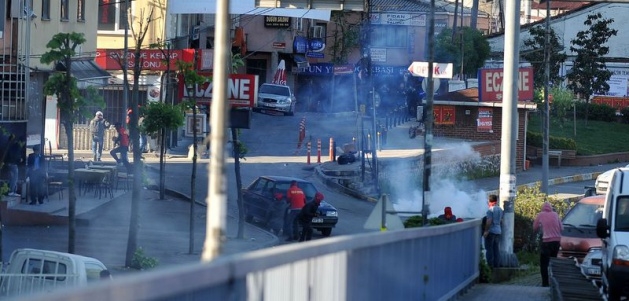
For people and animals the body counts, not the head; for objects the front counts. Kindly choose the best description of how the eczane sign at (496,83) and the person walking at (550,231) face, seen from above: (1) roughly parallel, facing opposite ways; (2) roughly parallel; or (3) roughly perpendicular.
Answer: roughly parallel, facing opposite ways

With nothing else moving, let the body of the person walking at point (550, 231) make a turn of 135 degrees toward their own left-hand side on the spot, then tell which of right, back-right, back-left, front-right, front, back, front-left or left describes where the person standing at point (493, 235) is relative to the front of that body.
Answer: right

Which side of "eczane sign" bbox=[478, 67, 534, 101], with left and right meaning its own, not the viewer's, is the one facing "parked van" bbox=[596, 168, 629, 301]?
front

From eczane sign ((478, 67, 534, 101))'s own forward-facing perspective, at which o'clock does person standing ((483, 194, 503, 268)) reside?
The person standing is roughly at 12 o'clock from the eczane sign.

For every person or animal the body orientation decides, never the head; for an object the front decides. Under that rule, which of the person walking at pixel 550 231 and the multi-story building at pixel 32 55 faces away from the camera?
the person walking

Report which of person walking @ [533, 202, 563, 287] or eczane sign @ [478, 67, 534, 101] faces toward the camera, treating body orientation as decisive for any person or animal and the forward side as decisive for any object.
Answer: the eczane sign

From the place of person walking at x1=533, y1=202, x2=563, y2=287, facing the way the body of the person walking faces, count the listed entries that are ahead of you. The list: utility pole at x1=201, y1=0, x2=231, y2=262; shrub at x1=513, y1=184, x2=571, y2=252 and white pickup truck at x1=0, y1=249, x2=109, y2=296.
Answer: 1

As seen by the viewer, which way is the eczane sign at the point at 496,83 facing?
toward the camera

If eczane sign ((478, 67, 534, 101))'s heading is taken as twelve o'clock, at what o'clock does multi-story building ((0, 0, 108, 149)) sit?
The multi-story building is roughly at 3 o'clock from the eczane sign.

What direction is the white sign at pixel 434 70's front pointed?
toward the camera

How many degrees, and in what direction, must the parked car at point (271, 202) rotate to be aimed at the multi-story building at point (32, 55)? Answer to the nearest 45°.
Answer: approximately 180°

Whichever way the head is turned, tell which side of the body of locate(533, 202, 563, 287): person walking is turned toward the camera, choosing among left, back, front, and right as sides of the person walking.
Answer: back

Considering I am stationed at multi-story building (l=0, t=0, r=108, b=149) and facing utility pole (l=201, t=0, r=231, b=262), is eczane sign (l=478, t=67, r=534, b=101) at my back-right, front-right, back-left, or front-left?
front-left

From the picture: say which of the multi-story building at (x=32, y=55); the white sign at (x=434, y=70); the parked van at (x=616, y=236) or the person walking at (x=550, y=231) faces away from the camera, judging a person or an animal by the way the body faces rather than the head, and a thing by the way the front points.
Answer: the person walking

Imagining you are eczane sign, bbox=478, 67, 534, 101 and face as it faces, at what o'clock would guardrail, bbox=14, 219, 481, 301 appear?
The guardrail is roughly at 12 o'clock from the eczane sign.
